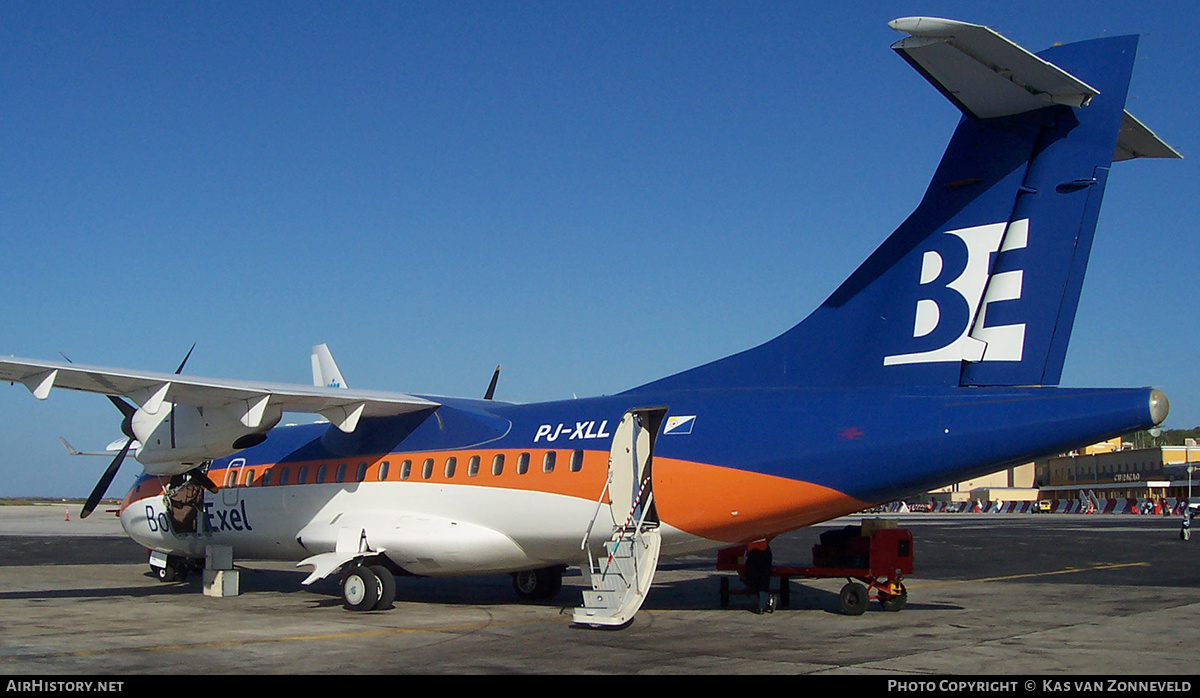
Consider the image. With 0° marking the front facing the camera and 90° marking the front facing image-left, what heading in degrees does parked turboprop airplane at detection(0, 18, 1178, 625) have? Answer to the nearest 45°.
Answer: approximately 135°

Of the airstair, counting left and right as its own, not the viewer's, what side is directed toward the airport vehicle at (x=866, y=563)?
back

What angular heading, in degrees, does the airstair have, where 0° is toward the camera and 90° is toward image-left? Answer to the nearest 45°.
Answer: approximately 45°
